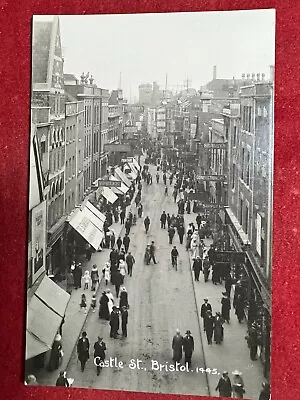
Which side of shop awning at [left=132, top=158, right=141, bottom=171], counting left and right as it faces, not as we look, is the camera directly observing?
right

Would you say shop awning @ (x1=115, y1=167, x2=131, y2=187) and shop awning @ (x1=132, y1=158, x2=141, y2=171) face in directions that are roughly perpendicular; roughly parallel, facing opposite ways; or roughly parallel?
roughly parallel

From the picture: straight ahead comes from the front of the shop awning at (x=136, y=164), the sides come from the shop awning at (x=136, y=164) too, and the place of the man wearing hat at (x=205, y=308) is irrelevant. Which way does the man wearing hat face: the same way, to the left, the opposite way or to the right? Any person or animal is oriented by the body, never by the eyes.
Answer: to the right

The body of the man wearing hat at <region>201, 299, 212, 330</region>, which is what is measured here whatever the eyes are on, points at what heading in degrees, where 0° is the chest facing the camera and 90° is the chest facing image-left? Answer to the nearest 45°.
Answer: approximately 0°

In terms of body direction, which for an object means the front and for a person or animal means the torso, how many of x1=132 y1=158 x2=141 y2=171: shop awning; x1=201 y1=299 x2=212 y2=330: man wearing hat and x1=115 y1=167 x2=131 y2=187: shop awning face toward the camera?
1

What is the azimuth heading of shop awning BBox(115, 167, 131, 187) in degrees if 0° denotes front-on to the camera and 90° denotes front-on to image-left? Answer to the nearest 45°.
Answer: approximately 270°
